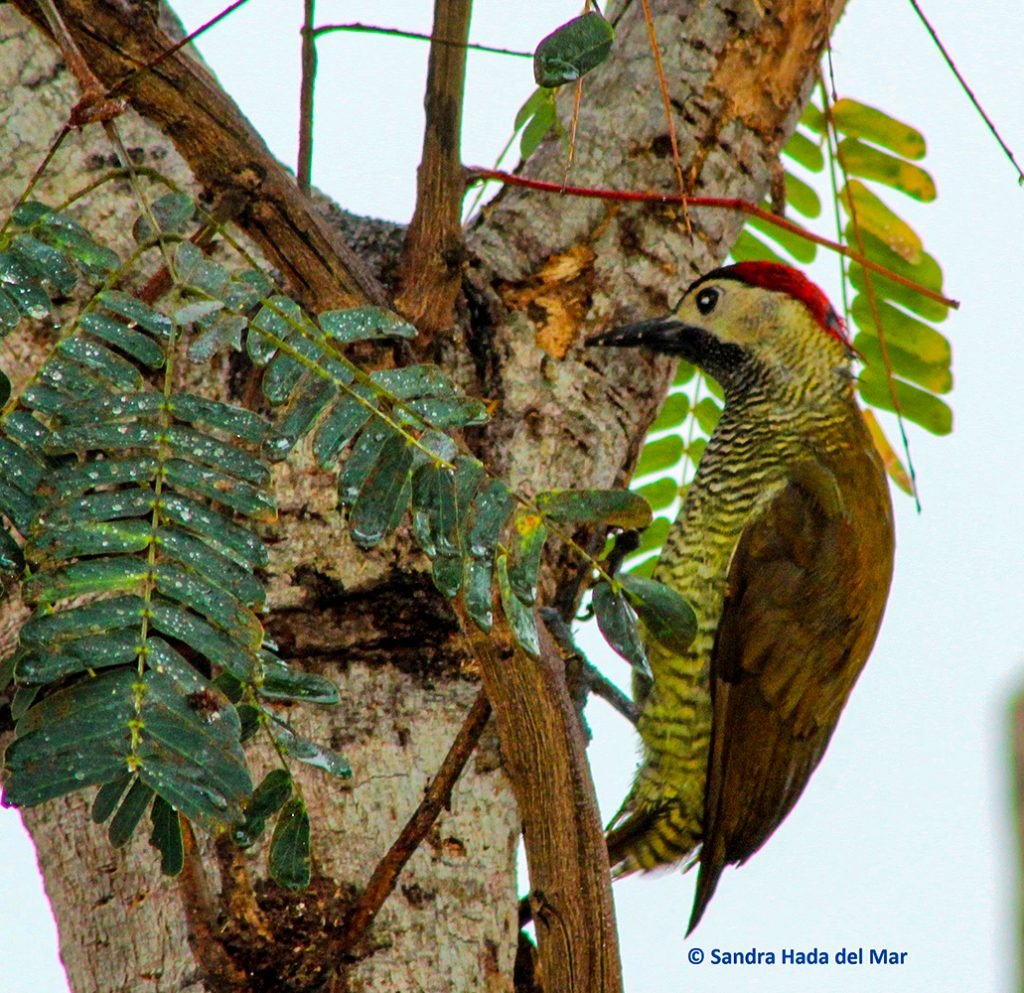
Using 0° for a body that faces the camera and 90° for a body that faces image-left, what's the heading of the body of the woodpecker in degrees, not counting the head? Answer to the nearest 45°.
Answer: approximately 90°

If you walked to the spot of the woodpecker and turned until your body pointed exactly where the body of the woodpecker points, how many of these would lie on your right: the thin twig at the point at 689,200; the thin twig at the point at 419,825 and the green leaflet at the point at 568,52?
0

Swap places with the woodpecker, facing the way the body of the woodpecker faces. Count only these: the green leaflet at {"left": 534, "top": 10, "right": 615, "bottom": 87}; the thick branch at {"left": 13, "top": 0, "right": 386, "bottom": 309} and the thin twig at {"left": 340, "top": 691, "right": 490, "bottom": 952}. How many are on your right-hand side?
0
